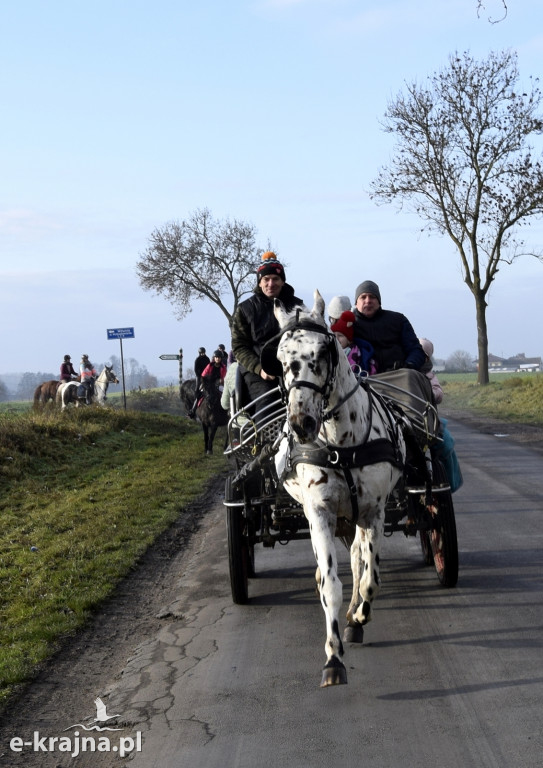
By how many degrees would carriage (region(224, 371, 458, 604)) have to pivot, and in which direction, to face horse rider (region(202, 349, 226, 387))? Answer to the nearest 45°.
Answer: approximately 180°

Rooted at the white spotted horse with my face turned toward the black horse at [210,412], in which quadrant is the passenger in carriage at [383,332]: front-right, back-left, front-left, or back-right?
front-right

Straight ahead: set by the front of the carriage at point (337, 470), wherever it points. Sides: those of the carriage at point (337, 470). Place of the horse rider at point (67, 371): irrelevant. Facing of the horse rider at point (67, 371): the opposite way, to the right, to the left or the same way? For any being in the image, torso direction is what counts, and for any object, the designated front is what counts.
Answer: to the left

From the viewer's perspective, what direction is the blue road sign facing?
toward the camera

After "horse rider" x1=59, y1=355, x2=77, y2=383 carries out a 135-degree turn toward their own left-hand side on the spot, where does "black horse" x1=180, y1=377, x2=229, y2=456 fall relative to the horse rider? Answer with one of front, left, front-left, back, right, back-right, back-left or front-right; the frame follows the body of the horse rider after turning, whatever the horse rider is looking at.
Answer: back-left

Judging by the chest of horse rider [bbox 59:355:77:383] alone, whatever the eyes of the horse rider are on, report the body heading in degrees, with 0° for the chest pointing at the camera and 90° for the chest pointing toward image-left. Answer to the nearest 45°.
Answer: approximately 270°

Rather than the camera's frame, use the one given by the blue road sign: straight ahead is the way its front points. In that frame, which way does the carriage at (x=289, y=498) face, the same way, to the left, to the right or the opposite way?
the same way

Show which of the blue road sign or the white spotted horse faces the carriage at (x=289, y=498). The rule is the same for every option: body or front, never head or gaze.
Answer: the blue road sign

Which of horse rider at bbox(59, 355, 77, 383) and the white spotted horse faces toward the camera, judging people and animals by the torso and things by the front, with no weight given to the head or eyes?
the white spotted horse

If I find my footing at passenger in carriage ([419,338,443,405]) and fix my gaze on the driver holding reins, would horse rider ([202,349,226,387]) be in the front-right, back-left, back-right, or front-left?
back-right

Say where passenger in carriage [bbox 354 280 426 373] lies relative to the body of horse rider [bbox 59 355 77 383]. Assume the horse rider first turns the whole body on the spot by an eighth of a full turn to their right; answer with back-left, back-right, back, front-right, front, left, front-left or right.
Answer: front-right

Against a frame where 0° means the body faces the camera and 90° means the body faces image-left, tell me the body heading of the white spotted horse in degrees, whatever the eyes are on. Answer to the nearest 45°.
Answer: approximately 0°

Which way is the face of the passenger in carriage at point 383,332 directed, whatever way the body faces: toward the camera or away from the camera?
toward the camera

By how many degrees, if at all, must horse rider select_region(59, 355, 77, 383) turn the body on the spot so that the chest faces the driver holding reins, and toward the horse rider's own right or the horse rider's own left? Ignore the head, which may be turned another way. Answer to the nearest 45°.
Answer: approximately 90° to the horse rider's own right

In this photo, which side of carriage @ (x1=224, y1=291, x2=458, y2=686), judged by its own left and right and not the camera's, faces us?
front

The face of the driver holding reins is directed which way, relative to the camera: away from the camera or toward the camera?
toward the camera
